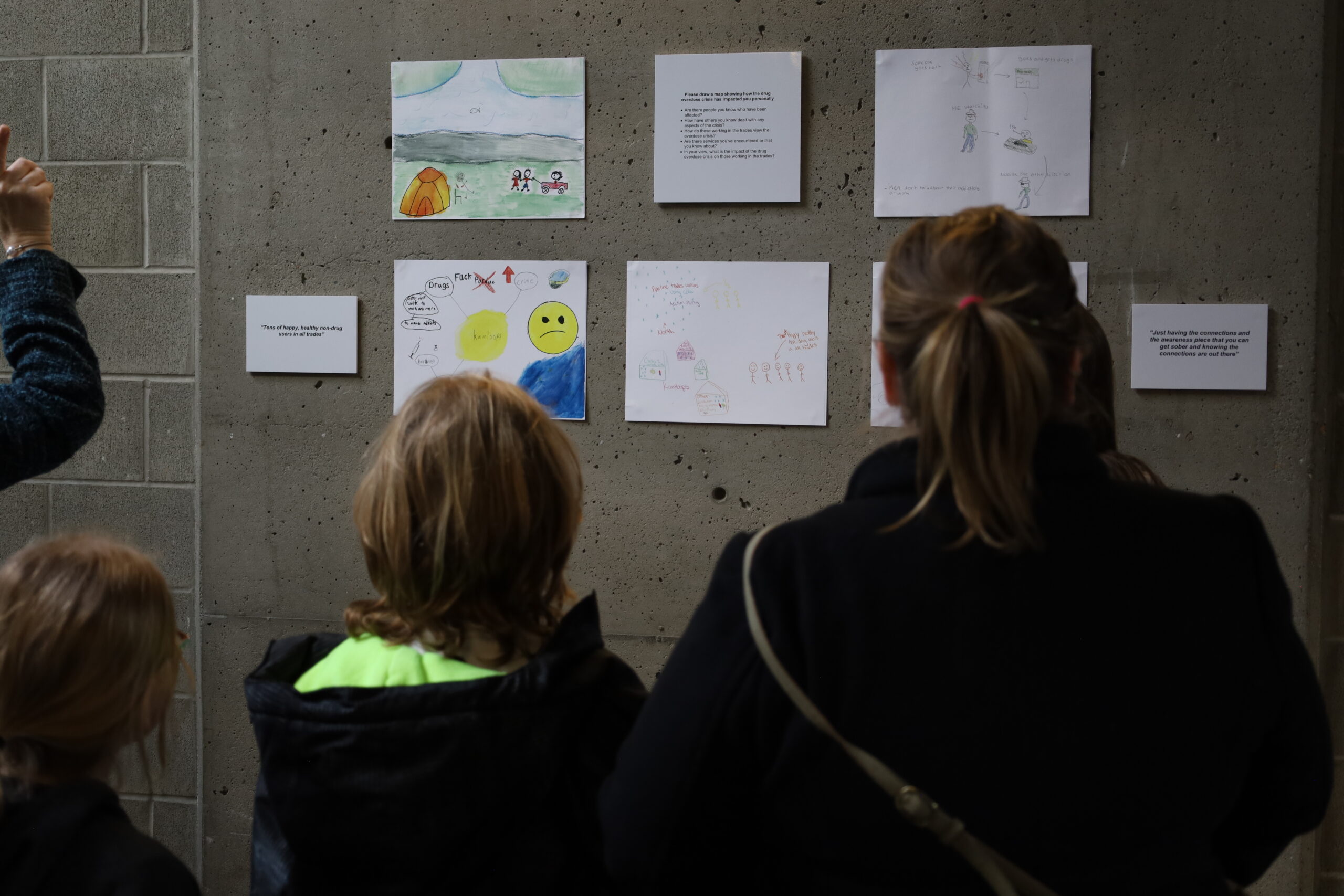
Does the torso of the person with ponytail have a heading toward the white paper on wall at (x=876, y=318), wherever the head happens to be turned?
yes

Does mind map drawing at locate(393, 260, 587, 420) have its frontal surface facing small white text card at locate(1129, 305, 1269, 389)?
no

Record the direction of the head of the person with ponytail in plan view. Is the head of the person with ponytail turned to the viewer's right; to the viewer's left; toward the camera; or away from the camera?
away from the camera

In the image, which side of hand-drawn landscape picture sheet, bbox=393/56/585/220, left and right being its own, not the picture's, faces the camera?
front

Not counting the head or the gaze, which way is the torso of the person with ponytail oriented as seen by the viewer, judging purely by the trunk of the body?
away from the camera

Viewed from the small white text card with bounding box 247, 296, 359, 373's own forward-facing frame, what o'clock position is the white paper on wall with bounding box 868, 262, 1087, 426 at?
The white paper on wall is roughly at 10 o'clock from the small white text card.

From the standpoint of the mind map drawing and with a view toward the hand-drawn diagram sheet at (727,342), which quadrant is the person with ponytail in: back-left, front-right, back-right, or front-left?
front-right

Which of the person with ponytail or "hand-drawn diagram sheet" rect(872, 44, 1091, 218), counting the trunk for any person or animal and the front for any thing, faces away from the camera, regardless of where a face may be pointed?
the person with ponytail

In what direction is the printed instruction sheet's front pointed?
toward the camera

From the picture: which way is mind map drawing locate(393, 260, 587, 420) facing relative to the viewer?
toward the camera

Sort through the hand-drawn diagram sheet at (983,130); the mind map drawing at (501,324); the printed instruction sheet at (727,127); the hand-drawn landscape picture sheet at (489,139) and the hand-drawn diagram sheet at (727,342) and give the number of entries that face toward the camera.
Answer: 5

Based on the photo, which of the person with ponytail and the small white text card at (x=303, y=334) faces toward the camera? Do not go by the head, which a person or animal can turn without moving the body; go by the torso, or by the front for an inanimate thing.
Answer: the small white text card

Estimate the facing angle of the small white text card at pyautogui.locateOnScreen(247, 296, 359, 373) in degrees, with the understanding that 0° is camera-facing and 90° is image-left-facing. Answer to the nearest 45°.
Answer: approximately 0°
